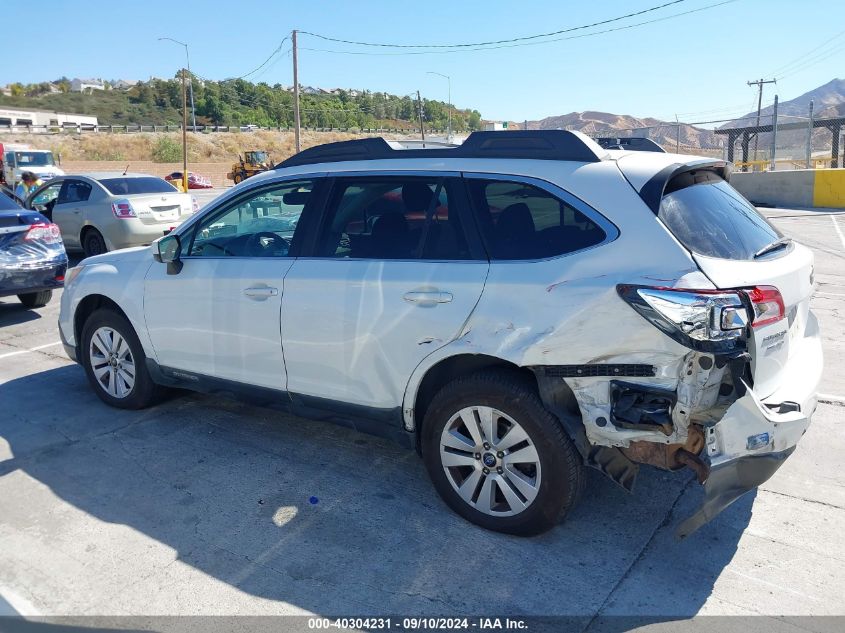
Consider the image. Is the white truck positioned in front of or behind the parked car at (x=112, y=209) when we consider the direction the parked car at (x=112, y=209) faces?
in front

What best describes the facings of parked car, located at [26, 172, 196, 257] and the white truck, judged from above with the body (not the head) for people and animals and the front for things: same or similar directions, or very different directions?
very different directions

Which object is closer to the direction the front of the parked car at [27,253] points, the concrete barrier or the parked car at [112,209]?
the parked car

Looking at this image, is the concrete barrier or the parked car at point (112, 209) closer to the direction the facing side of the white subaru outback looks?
the parked car

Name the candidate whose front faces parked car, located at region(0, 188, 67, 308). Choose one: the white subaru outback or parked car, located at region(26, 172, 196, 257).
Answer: the white subaru outback

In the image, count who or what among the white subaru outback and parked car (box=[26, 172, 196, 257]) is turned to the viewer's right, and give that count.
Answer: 0

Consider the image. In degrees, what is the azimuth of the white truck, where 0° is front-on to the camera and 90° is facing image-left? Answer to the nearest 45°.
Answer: approximately 315°

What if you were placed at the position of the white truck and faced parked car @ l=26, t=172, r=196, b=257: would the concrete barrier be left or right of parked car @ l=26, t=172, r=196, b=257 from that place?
left

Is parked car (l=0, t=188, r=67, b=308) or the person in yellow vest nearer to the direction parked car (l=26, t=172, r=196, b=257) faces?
the person in yellow vest

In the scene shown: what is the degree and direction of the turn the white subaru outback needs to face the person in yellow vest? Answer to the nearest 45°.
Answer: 0° — it already faces them

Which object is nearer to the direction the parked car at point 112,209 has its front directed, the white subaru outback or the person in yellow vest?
the person in yellow vest

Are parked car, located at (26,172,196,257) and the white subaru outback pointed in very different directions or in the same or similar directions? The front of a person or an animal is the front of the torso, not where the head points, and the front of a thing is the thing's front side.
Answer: same or similar directions

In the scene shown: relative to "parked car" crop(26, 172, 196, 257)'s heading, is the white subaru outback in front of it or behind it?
behind

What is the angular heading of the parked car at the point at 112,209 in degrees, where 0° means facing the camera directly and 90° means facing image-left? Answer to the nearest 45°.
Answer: approximately 135°

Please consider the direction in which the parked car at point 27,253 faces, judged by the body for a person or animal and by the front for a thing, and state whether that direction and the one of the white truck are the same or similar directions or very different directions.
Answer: very different directions

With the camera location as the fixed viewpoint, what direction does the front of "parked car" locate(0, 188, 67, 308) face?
facing away from the viewer and to the left of the viewer

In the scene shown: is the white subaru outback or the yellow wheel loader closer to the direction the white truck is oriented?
the white subaru outback

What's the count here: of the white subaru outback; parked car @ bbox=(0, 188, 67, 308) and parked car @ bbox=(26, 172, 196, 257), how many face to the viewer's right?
0

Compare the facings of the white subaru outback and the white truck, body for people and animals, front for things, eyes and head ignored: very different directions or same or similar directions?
very different directions

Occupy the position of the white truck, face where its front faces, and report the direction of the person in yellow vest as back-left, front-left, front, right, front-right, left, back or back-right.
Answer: front-right
